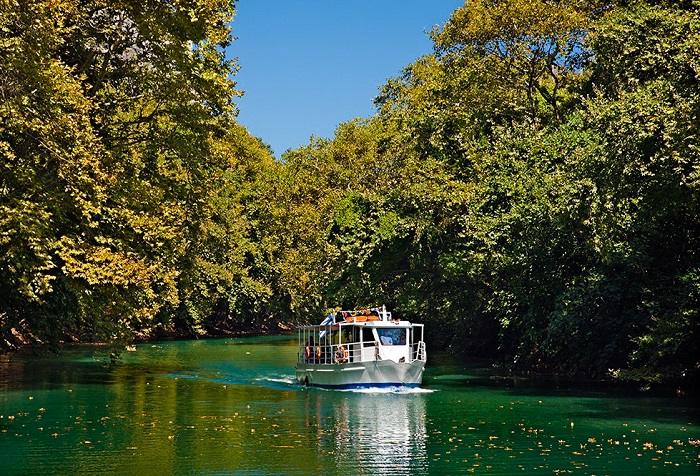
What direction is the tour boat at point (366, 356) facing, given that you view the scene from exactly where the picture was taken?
facing the viewer and to the right of the viewer
